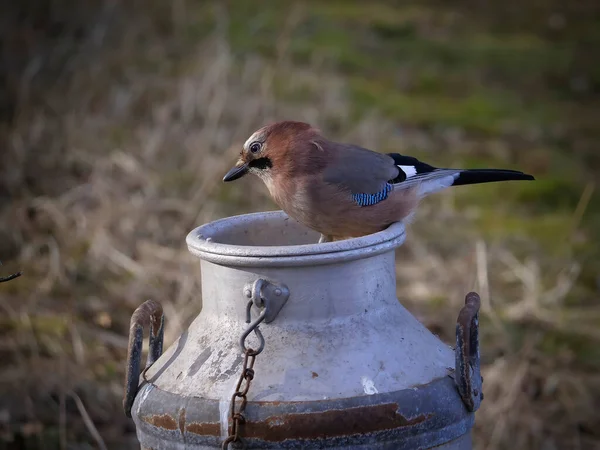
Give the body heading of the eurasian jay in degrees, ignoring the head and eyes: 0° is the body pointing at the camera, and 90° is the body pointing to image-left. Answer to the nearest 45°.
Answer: approximately 90°
